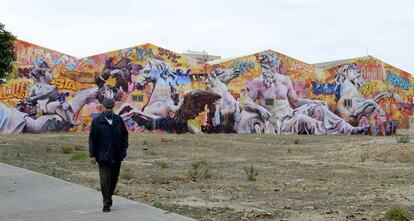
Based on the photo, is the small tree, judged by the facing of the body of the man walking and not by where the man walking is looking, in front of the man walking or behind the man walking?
behind

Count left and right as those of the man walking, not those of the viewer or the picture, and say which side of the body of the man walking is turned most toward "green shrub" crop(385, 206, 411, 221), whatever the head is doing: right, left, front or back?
left

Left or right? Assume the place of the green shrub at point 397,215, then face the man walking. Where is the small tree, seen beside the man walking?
right

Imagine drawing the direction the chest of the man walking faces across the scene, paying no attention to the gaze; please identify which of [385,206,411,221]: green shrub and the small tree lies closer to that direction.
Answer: the green shrub

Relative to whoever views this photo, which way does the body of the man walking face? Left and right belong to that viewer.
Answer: facing the viewer
